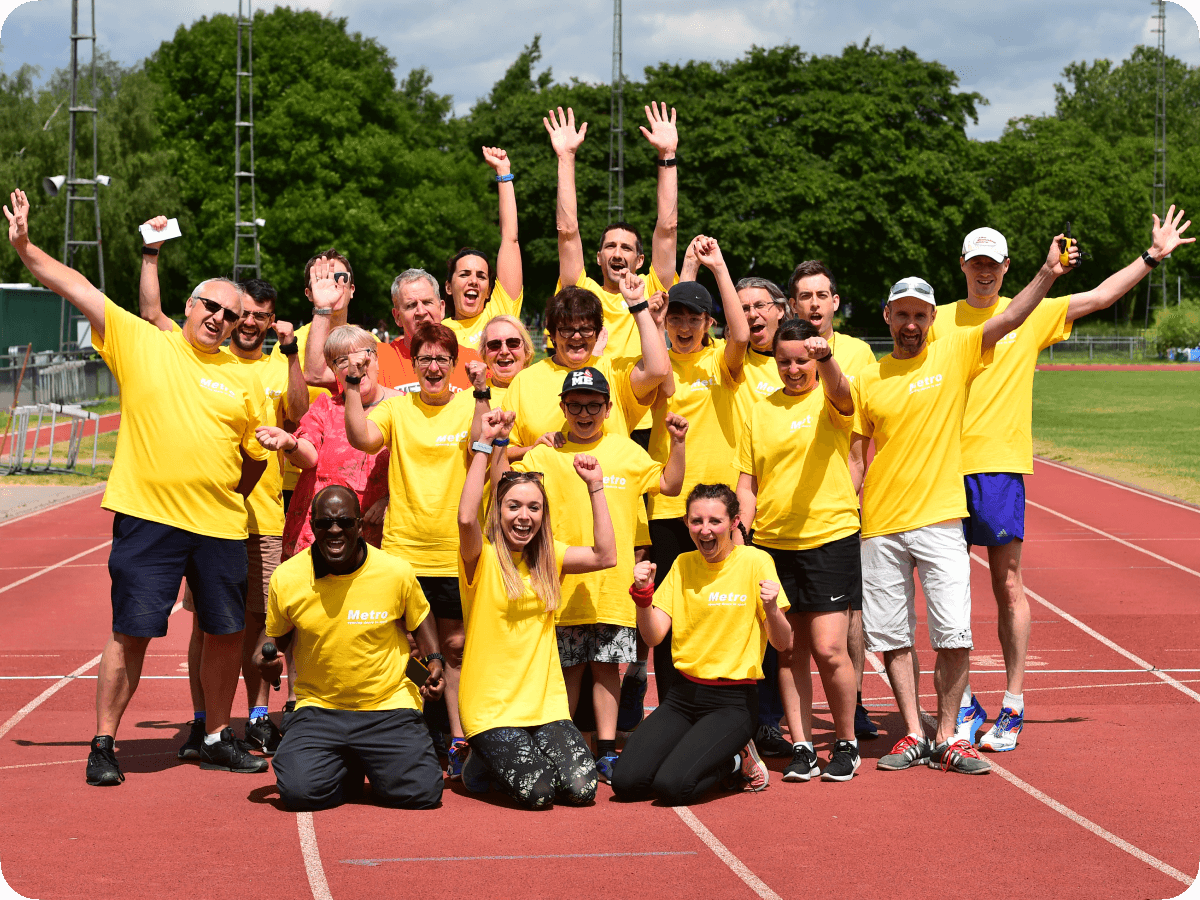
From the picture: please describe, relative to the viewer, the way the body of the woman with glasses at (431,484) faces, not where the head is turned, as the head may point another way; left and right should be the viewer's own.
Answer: facing the viewer

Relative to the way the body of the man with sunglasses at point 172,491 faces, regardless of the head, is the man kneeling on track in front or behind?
in front

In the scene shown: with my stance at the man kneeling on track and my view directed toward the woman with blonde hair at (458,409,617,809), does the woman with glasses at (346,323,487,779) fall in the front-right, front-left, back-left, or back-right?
front-left

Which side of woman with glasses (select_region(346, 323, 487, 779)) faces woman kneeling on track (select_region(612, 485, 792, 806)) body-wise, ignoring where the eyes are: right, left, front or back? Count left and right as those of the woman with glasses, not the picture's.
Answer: left

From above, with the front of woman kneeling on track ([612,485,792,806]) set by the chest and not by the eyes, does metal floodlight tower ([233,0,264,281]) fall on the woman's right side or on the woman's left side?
on the woman's right side

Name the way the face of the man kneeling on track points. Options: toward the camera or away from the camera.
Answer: toward the camera

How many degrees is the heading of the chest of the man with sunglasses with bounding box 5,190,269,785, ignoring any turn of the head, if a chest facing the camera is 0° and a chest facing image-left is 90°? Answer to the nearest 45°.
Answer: approximately 315°

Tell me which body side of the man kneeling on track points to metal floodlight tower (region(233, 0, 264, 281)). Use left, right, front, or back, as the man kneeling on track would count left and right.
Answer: back

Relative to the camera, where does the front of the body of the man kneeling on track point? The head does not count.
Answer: toward the camera

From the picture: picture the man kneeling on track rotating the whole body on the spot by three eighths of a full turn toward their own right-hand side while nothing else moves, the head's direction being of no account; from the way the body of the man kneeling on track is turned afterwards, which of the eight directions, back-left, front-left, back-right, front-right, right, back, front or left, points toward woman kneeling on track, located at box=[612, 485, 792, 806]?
back-right

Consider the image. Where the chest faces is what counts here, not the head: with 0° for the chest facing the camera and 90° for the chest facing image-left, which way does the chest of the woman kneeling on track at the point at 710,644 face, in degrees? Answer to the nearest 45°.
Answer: approximately 45°

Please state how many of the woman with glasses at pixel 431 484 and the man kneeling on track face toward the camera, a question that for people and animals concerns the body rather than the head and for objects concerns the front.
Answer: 2

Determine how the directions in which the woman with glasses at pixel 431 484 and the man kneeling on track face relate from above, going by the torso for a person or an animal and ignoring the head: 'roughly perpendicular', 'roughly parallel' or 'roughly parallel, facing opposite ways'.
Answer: roughly parallel

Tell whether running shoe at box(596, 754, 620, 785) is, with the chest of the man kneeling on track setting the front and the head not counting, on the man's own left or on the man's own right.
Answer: on the man's own left

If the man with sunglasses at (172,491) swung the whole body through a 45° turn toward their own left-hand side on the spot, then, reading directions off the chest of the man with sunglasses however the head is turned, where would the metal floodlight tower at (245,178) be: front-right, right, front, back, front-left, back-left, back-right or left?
left
